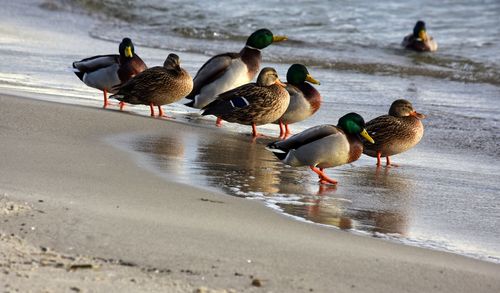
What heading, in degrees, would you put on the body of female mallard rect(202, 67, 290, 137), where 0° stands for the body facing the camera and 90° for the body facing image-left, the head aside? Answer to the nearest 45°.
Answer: approximately 270°

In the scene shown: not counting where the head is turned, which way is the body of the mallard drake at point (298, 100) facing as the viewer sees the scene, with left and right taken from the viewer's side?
facing to the right of the viewer

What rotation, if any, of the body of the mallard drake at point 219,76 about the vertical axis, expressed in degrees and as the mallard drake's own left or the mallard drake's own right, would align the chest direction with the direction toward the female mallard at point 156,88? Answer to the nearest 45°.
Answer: approximately 135° to the mallard drake's own right

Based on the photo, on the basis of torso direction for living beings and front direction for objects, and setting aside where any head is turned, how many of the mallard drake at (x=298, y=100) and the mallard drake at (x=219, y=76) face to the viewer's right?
2

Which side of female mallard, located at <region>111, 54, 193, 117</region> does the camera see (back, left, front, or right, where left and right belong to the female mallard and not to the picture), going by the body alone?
right

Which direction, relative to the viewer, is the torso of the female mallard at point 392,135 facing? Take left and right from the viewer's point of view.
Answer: facing to the right of the viewer

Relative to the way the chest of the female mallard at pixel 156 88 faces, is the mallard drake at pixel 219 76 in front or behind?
in front

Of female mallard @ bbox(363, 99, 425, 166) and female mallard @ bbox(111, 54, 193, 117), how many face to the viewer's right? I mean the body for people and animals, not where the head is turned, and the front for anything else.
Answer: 2

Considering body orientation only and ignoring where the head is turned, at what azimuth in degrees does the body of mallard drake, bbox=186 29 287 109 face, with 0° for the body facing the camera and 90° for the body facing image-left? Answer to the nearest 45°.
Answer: approximately 270°
